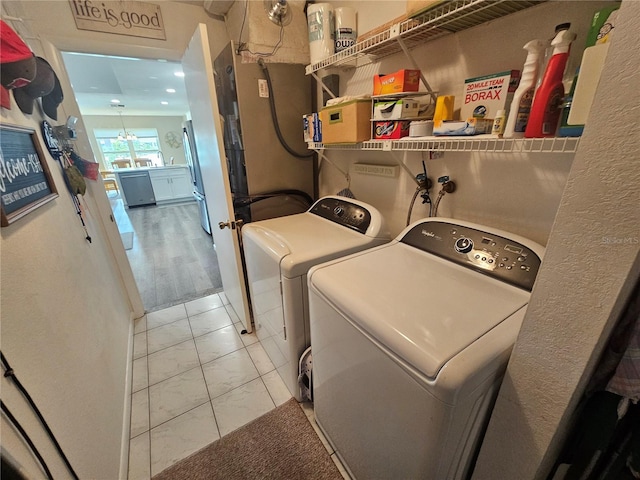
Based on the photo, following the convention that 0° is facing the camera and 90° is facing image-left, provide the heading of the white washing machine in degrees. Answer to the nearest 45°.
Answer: approximately 45°

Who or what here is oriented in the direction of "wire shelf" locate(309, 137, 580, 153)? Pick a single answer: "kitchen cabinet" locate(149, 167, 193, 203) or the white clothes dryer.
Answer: the kitchen cabinet

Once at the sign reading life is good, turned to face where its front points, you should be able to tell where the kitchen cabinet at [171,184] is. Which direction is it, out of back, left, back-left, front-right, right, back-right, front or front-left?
back

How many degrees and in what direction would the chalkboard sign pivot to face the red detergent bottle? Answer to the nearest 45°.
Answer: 0° — it already faces it

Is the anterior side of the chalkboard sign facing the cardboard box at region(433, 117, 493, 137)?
yes

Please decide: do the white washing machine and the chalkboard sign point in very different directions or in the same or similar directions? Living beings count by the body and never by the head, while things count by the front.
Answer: very different directions

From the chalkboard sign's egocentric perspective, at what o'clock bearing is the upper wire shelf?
The upper wire shelf is roughly at 12 o'clock from the chalkboard sign.

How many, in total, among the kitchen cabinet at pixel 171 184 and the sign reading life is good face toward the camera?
2

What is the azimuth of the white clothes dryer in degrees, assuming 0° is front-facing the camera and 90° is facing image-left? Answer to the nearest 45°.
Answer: approximately 45°
